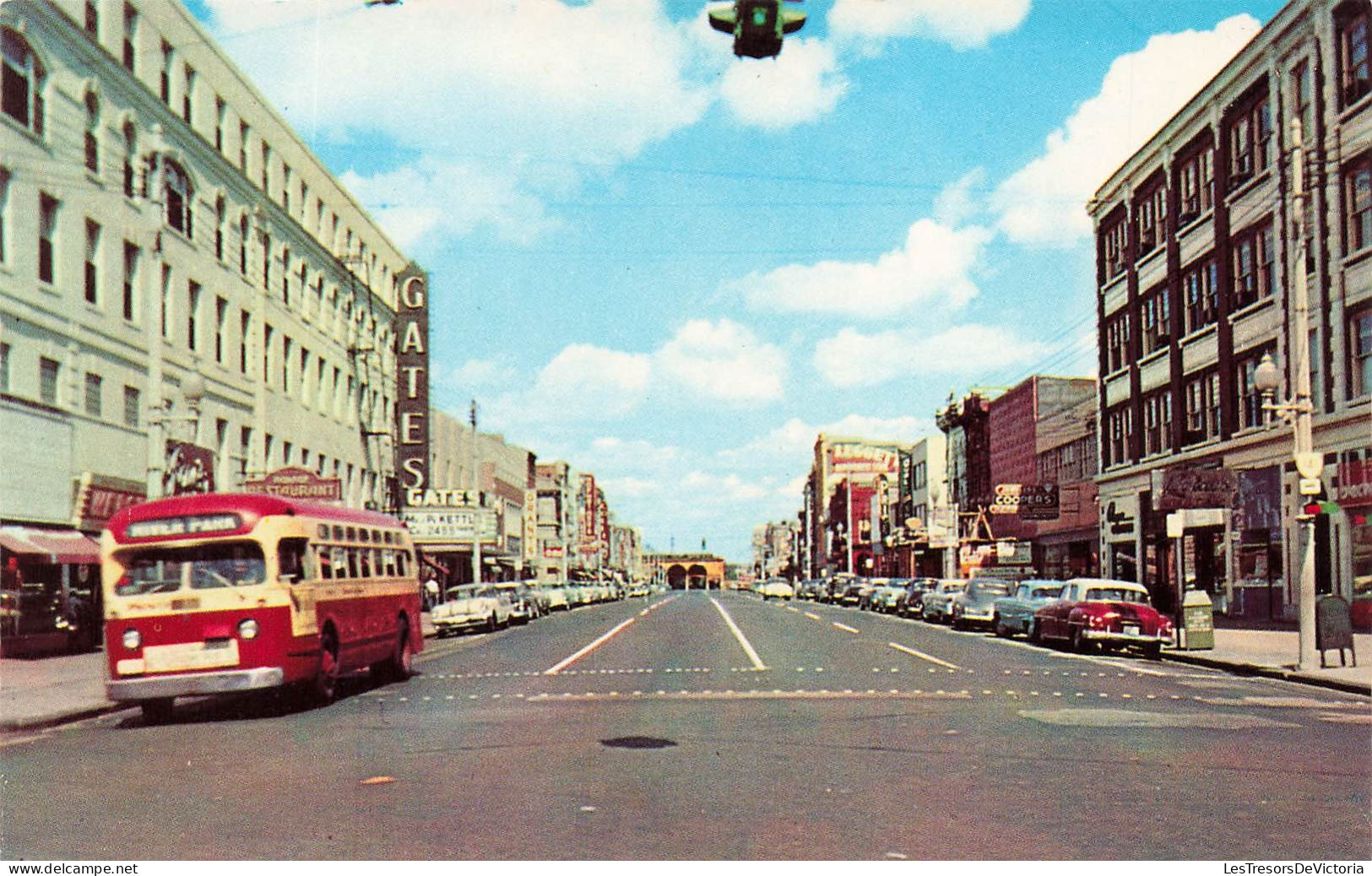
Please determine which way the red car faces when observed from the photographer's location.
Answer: facing away from the viewer and to the left of the viewer

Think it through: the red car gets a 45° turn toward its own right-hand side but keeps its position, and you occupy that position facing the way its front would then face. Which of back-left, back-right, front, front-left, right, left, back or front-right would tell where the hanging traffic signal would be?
back

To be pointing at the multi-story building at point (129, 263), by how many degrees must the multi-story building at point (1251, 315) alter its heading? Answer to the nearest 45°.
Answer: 0° — it already faces it

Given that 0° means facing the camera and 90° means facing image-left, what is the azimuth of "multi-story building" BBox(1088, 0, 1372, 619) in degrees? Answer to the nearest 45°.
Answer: approximately 45°

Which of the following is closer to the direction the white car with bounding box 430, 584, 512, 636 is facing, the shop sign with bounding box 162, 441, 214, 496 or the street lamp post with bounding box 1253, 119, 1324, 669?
the shop sign

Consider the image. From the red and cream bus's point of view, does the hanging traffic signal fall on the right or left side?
on its left

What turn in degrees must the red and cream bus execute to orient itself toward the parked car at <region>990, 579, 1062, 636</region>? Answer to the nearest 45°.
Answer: approximately 180°

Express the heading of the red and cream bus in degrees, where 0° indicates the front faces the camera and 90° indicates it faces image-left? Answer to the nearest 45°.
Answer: approximately 45°
